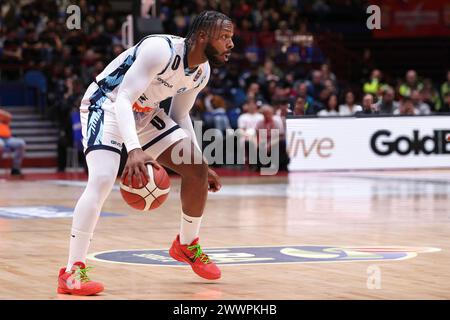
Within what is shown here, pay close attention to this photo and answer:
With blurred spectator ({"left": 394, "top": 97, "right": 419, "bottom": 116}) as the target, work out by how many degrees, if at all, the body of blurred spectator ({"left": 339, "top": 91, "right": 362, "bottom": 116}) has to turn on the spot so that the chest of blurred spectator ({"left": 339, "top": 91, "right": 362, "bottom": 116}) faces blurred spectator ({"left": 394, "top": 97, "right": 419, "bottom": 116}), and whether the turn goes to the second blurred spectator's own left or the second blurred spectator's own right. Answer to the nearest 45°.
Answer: approximately 90° to the second blurred spectator's own left

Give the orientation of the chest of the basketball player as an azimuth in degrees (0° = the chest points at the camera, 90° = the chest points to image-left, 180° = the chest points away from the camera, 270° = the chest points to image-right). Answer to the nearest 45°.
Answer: approximately 315°

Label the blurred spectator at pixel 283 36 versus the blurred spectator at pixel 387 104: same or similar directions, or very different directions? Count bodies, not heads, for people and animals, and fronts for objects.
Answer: same or similar directions

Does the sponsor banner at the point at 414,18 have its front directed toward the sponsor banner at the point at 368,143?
yes

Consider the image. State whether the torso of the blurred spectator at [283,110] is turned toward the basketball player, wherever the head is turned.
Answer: yes

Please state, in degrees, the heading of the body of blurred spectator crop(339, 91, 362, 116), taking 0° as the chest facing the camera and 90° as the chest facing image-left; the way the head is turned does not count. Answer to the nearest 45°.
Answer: approximately 0°

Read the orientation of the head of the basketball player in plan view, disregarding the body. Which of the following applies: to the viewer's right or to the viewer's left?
to the viewer's right

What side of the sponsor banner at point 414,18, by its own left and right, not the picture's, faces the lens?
front

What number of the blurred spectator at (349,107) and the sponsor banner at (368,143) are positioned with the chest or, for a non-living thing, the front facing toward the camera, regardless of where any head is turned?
2

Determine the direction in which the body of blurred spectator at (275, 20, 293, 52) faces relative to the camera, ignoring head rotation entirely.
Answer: toward the camera

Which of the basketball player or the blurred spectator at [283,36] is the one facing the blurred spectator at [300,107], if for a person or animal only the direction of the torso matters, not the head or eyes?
the blurred spectator at [283,36]

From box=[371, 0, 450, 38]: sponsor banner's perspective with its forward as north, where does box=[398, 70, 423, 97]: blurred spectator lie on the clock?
The blurred spectator is roughly at 12 o'clock from the sponsor banner.

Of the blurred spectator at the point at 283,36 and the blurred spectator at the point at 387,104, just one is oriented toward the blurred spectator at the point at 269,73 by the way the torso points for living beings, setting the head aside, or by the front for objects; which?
the blurred spectator at the point at 283,36

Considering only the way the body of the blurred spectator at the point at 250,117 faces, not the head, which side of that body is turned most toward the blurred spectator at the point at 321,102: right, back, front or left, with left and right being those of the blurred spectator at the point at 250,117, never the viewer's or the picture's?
left

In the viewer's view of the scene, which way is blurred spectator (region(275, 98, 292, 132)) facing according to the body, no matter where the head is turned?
toward the camera
